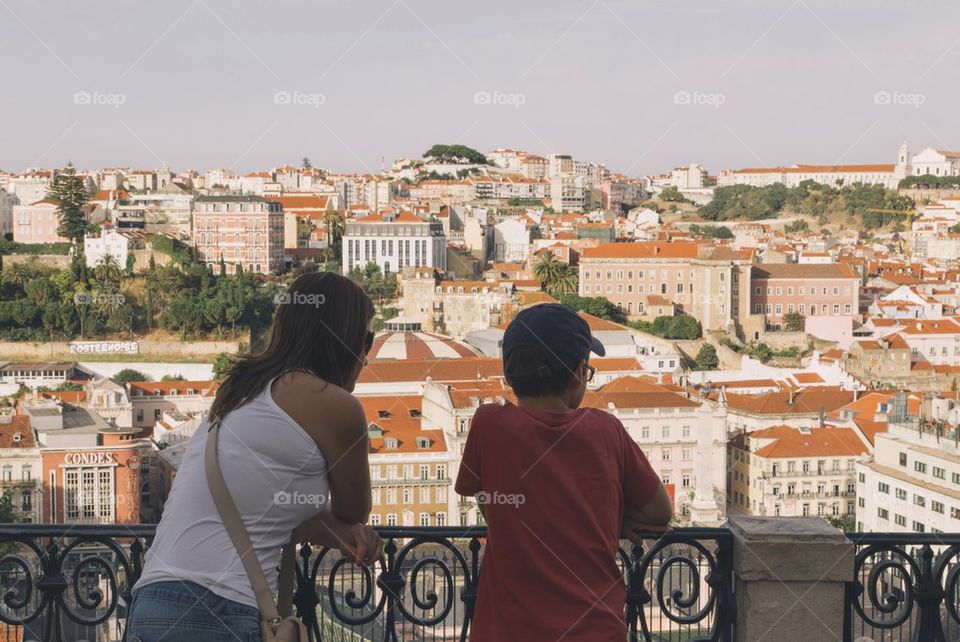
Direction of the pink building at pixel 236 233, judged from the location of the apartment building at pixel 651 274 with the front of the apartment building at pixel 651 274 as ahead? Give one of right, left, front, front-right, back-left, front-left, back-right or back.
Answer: right

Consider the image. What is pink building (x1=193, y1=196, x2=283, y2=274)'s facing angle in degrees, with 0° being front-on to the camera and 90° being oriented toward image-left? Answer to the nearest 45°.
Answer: approximately 0°

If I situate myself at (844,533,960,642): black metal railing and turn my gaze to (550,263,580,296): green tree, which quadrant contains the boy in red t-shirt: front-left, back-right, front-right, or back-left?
back-left

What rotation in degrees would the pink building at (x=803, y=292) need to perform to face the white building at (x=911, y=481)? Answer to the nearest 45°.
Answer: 0° — it already faces it

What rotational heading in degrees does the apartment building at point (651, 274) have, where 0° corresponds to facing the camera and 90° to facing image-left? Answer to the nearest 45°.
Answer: approximately 0°

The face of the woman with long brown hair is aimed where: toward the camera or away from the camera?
away from the camera

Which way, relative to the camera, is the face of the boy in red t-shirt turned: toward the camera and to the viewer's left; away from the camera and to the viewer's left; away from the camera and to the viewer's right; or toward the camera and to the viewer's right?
away from the camera and to the viewer's right

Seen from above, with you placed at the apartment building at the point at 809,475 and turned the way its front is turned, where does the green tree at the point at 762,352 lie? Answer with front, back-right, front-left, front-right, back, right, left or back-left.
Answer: back

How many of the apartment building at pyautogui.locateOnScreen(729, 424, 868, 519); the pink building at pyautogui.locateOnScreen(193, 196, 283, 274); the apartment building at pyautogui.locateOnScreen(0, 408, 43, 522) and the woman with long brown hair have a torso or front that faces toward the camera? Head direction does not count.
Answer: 3

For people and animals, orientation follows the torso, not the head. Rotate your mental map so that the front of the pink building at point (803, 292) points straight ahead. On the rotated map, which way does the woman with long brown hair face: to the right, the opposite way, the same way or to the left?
the opposite way
